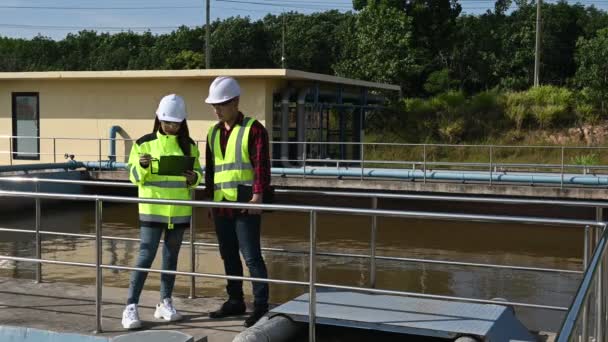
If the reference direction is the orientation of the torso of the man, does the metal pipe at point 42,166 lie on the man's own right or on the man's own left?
on the man's own right

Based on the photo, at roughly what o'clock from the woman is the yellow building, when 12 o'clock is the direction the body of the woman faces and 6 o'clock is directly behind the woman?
The yellow building is roughly at 6 o'clock from the woman.

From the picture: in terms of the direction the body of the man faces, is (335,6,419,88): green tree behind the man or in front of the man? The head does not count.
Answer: behind

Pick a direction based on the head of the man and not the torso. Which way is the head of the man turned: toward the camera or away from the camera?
toward the camera

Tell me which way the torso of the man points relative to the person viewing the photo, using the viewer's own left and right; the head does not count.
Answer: facing the viewer and to the left of the viewer

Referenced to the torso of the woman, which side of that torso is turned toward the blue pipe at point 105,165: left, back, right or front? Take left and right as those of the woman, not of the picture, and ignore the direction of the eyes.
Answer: back

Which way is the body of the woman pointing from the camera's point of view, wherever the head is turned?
toward the camera

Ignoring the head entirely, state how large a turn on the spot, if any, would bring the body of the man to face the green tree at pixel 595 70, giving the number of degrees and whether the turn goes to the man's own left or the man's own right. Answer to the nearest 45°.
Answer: approximately 180°

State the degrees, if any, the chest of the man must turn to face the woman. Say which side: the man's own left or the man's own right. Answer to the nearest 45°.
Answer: approximately 45° to the man's own right

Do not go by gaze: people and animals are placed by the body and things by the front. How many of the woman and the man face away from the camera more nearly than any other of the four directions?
0

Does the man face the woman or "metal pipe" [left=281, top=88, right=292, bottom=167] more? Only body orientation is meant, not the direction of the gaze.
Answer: the woman

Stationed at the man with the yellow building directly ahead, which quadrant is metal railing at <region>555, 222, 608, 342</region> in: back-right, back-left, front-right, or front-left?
back-right

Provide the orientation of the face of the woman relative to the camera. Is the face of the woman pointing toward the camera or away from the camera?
toward the camera

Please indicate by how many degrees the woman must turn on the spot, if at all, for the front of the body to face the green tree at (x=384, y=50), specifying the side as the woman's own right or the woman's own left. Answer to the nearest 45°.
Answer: approximately 180°

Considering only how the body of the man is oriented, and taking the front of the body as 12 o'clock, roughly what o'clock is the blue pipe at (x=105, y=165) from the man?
The blue pipe is roughly at 4 o'clock from the man.
